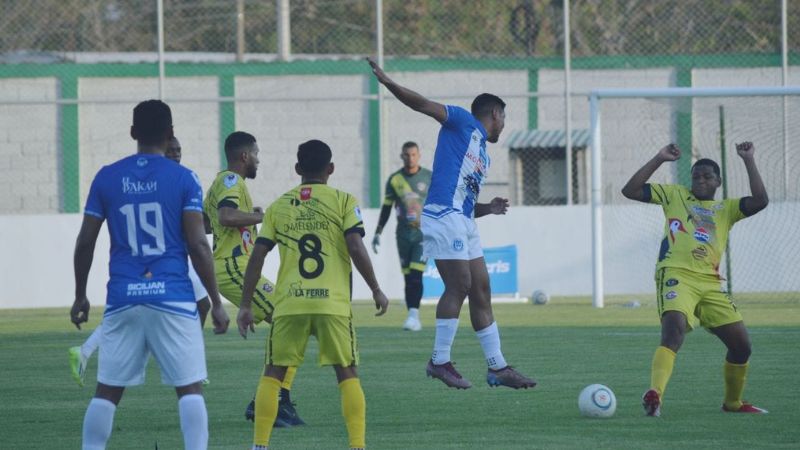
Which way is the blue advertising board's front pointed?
toward the camera

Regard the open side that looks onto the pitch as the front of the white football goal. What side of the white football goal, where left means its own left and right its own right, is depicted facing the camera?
front

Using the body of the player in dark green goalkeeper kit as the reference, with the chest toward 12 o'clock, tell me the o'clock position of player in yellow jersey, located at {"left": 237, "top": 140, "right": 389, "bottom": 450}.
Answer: The player in yellow jersey is roughly at 12 o'clock from the player in dark green goalkeeper kit.

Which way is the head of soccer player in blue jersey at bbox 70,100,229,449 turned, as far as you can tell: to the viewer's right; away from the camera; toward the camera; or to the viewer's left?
away from the camera

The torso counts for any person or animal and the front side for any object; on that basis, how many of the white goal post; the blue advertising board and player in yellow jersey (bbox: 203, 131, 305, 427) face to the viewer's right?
1

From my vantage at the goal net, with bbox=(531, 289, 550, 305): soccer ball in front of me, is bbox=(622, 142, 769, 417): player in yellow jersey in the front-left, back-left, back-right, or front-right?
front-left

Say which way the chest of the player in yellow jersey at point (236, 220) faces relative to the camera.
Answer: to the viewer's right

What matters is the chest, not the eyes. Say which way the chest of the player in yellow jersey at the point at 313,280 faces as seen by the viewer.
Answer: away from the camera

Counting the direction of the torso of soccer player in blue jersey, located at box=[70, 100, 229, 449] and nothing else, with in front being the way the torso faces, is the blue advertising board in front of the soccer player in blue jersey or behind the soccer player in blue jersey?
in front

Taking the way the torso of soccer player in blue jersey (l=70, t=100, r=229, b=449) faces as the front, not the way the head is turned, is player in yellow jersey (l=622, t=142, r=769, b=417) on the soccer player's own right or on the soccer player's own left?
on the soccer player's own right

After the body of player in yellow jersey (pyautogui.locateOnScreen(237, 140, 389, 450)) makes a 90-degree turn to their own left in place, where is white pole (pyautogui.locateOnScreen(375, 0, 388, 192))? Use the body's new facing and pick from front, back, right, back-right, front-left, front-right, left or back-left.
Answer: right

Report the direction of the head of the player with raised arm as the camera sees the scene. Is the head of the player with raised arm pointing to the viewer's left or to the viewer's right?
to the viewer's right

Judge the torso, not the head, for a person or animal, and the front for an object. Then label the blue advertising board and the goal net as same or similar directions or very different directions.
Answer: same or similar directions

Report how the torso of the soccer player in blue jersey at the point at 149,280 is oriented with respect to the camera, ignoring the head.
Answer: away from the camera
